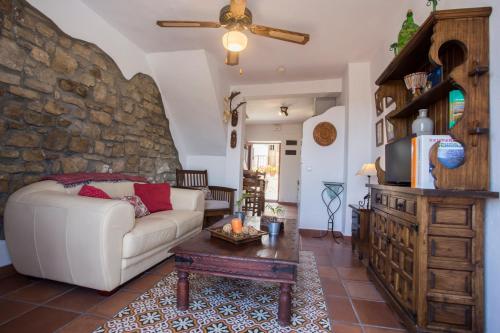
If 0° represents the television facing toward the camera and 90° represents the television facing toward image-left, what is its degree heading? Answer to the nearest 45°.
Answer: approximately 45°

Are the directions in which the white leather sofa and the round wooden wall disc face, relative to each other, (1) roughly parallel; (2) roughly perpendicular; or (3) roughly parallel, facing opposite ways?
roughly perpendicular

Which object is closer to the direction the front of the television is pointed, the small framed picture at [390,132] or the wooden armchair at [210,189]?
the wooden armchair

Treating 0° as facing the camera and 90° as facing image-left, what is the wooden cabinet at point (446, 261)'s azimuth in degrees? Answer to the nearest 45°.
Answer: approximately 45°

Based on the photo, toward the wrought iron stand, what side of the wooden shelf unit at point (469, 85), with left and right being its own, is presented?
right

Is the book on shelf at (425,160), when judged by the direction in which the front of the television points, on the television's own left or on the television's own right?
on the television's own left

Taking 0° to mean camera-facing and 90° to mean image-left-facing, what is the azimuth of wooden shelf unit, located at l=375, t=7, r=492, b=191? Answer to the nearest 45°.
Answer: approximately 45°

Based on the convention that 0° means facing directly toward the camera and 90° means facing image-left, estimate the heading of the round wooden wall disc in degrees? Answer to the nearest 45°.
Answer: approximately 0°
